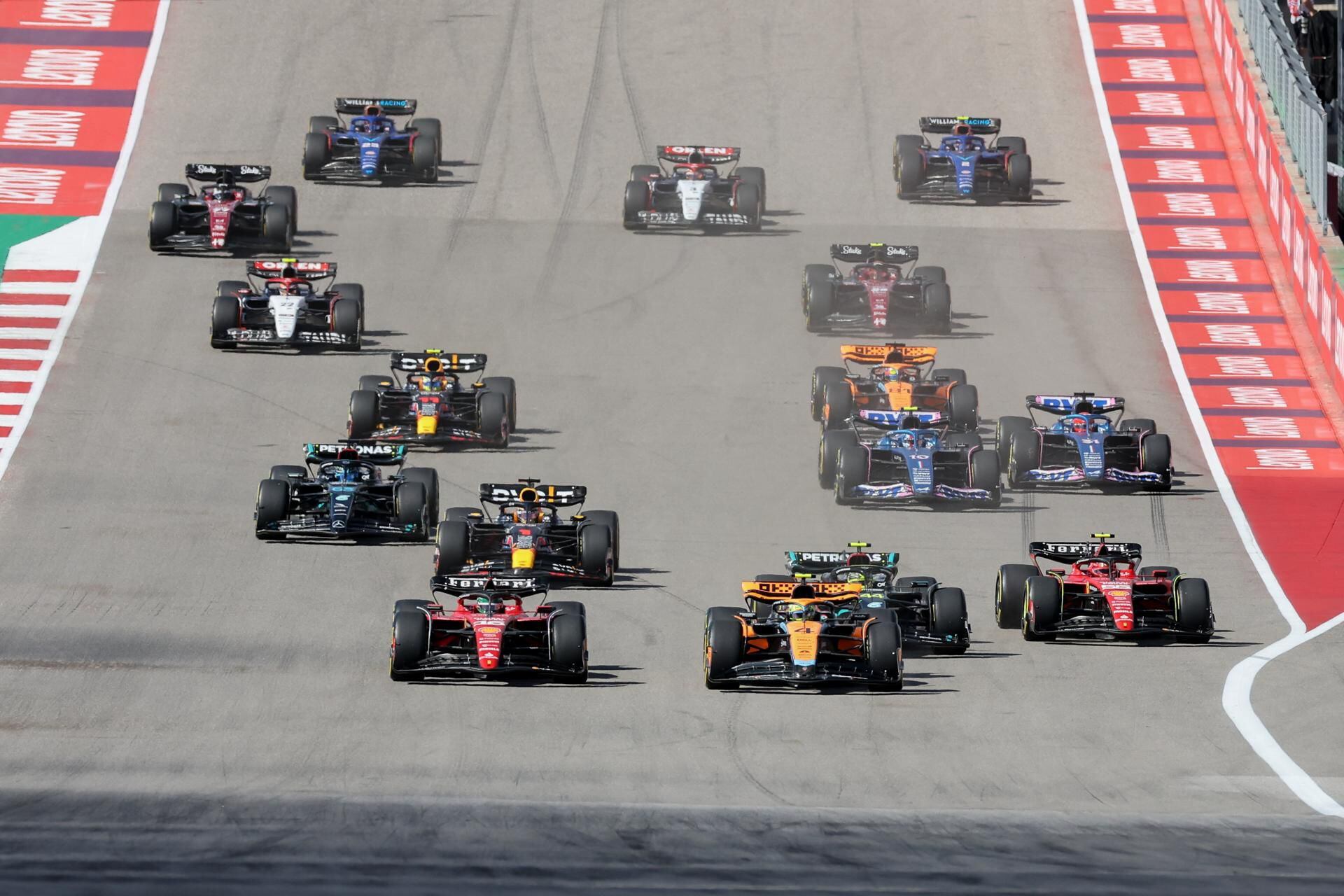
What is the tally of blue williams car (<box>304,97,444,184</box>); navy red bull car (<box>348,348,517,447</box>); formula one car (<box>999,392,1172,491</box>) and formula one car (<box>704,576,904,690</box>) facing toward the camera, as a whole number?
4

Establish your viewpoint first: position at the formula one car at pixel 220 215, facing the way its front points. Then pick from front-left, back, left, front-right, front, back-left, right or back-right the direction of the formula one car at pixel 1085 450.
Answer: front-left

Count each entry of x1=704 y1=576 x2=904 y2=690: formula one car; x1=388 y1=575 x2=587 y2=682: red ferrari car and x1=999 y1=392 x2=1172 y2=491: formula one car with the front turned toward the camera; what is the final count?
3

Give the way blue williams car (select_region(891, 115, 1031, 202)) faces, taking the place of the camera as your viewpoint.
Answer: facing the viewer

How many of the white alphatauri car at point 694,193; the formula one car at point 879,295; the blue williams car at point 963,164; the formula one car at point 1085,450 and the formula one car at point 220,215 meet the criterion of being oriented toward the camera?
5

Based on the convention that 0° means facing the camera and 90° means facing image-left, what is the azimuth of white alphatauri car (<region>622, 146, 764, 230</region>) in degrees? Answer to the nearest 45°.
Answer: approximately 0°

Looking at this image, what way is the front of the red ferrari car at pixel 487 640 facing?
toward the camera

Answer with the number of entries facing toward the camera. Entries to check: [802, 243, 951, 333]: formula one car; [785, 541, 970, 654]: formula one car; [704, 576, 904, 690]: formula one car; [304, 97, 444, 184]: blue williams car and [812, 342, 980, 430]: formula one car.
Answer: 5

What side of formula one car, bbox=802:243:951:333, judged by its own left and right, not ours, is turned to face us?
front

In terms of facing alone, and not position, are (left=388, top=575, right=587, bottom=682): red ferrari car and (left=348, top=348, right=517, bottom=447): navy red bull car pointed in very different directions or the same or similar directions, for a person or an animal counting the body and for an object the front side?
same or similar directions

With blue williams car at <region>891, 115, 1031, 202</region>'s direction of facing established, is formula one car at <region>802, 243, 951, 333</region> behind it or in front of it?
in front
